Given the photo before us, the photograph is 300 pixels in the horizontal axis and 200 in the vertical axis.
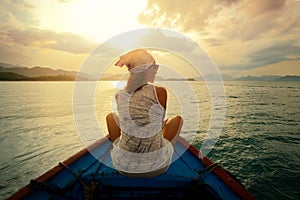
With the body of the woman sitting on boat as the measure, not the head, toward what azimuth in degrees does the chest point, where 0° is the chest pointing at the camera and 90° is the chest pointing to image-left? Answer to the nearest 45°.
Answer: approximately 180°
